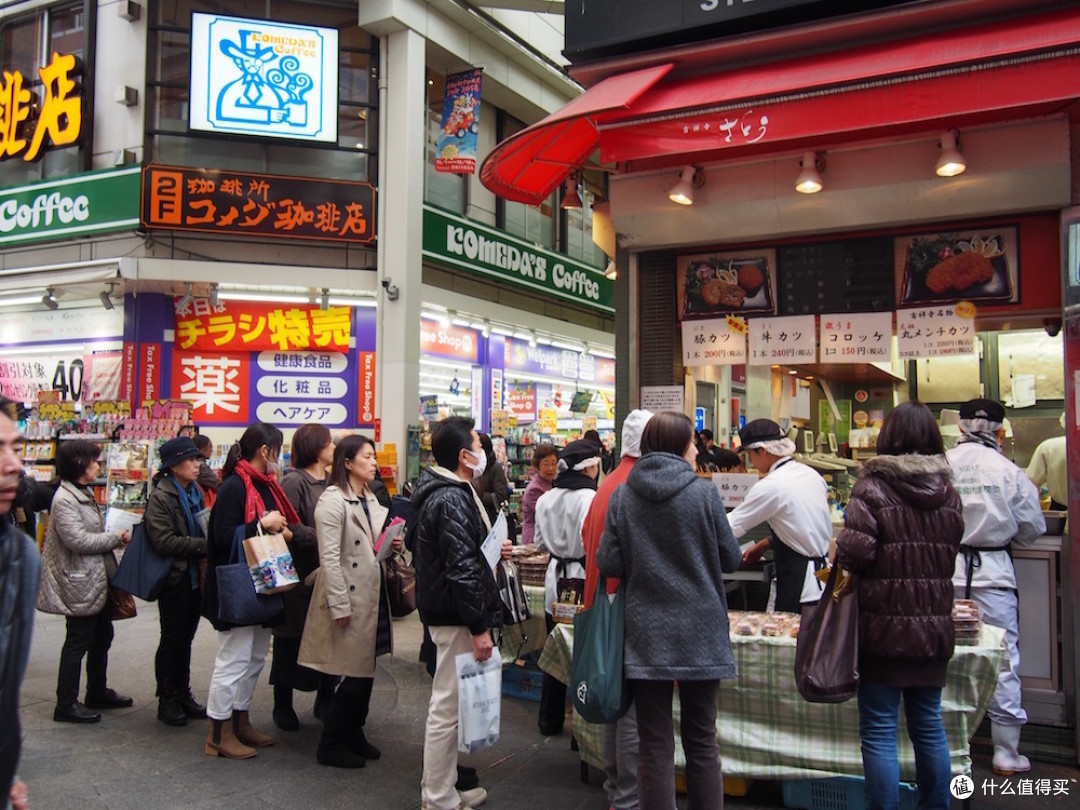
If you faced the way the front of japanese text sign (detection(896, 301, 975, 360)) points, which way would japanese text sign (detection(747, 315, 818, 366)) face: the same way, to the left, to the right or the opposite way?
the same way

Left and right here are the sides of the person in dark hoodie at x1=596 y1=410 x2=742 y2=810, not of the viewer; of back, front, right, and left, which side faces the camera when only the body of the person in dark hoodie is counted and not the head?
back

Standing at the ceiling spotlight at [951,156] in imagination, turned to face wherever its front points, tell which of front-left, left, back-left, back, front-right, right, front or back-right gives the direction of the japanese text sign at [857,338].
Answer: back-right

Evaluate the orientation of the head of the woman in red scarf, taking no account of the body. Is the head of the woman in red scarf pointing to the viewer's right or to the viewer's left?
to the viewer's right

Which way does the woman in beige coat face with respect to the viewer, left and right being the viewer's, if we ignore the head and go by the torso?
facing to the right of the viewer

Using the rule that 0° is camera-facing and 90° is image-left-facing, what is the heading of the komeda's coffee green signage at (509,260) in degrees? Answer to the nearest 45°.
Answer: approximately 315°

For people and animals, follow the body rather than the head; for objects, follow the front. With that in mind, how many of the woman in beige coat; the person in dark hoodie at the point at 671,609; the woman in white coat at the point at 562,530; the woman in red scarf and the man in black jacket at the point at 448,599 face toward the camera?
0

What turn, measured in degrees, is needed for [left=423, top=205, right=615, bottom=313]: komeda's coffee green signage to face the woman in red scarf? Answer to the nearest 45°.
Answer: approximately 45° to its right

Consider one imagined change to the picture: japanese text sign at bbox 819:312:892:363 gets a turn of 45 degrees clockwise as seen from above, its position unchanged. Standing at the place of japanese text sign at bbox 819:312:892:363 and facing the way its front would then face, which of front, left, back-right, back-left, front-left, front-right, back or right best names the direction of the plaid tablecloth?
front-left

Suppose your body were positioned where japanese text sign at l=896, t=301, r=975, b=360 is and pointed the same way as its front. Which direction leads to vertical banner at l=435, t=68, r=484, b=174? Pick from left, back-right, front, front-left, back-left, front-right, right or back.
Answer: back-right

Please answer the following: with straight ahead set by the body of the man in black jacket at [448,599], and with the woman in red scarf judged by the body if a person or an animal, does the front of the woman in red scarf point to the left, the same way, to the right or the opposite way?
the same way

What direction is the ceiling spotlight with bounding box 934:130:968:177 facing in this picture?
toward the camera

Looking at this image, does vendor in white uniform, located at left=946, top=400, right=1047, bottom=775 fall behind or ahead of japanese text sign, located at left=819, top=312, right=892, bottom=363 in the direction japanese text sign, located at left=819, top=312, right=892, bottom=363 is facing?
ahead

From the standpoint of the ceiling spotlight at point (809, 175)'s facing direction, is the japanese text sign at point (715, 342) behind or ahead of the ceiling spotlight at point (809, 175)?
behind

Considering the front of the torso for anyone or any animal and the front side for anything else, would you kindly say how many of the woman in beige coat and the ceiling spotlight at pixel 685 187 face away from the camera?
0

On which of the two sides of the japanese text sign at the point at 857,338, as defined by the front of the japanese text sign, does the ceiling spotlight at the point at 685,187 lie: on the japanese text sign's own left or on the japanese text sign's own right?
on the japanese text sign's own right

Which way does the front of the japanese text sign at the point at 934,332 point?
toward the camera

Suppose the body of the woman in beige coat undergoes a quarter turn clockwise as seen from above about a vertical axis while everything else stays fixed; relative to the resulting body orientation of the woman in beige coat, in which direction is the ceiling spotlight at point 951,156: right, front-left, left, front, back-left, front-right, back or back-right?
left

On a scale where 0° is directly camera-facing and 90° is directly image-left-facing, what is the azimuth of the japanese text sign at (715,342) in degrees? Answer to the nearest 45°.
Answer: approximately 0°

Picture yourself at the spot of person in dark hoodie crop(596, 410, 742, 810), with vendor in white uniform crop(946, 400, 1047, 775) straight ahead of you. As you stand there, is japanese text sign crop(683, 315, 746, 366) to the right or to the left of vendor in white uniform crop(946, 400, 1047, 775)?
left

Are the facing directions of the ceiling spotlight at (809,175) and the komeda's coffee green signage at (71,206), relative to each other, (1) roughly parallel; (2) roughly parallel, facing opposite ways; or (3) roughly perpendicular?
roughly parallel
